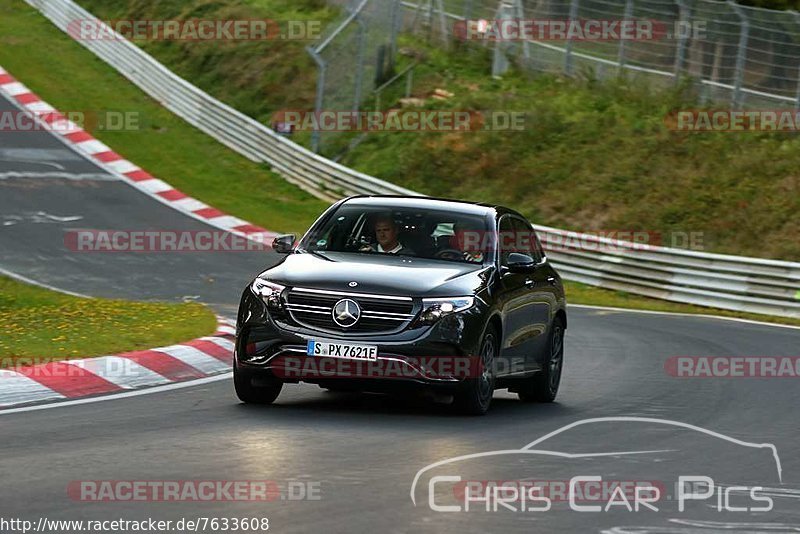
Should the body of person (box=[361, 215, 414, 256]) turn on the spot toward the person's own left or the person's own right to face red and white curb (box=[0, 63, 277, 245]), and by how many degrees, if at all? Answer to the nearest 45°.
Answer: approximately 135° to the person's own right

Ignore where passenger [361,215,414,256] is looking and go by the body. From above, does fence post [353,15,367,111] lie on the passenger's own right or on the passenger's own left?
on the passenger's own right

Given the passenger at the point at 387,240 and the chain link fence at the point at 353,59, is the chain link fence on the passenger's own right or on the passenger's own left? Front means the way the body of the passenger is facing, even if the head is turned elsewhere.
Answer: on the passenger's own right

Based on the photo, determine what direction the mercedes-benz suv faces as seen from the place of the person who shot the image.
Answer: facing the viewer and to the left of the viewer

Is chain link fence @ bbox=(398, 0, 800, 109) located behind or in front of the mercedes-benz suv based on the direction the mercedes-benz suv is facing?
behind

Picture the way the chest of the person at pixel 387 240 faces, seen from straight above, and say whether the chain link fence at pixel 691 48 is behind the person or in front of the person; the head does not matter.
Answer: behind

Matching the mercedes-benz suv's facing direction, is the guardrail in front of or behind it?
behind
